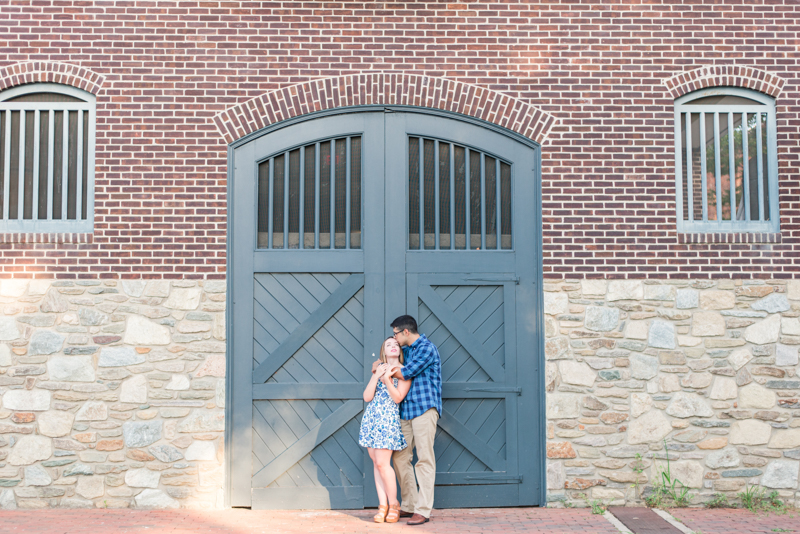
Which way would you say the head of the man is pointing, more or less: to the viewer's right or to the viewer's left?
to the viewer's left

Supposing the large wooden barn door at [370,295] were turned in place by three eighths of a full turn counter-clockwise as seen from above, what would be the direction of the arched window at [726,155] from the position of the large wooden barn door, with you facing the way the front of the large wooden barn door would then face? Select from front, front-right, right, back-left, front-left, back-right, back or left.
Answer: front-right

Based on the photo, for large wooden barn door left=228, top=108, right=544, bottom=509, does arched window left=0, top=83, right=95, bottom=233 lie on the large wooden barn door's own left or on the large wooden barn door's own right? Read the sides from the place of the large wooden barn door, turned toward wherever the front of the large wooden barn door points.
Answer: on the large wooden barn door's own right

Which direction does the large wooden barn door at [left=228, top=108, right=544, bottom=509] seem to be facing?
toward the camera
